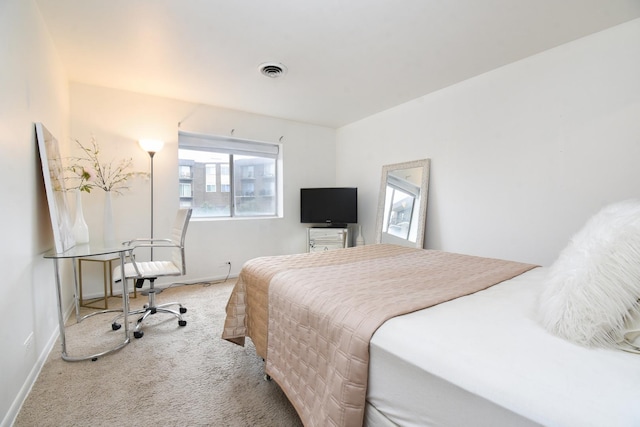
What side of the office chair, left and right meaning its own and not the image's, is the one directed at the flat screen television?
back

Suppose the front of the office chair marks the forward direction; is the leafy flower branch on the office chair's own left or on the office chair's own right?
on the office chair's own right

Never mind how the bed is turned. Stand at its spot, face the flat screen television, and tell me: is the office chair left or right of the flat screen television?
left

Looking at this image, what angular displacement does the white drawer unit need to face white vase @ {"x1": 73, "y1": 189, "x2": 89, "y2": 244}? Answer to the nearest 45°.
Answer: approximately 45° to its right

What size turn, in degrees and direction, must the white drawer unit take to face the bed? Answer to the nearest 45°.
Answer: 0° — it already faces it

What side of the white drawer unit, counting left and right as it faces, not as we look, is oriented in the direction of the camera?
front

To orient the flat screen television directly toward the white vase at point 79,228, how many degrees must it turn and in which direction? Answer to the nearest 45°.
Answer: approximately 45° to its right

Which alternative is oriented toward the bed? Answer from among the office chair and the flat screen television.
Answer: the flat screen television

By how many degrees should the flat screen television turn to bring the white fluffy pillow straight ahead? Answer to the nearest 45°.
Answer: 0° — it already faces it

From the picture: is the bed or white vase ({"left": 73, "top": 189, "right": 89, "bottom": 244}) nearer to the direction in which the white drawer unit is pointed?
the bed

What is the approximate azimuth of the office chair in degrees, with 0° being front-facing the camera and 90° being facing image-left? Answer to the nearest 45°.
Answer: approximately 90°

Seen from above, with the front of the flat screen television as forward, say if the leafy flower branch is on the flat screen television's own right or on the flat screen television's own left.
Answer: on the flat screen television's own right

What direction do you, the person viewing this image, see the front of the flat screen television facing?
facing the viewer
